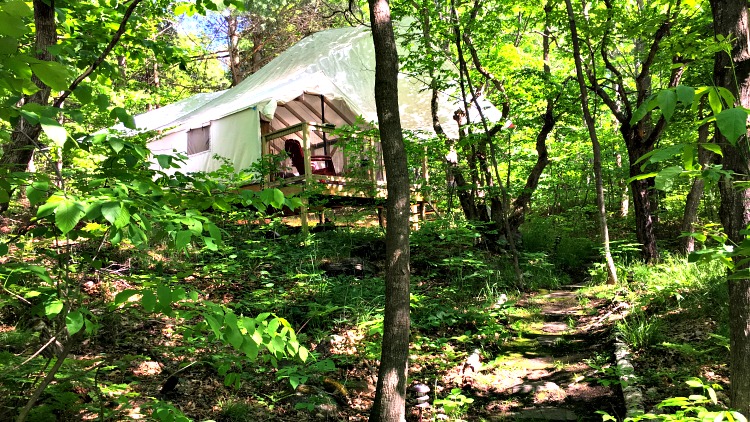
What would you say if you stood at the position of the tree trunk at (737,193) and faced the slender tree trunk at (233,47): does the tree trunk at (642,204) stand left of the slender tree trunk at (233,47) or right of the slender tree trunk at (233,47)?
right

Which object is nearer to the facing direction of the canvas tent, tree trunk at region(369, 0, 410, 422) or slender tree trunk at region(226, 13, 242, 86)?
the tree trunk

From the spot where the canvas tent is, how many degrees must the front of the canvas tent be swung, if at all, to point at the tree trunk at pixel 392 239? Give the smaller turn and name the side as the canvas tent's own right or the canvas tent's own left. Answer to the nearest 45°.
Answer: approximately 45° to the canvas tent's own right

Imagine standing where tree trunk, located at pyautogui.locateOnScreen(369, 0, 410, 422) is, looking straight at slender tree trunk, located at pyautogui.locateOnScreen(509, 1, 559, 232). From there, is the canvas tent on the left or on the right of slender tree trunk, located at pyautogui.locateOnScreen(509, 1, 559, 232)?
left

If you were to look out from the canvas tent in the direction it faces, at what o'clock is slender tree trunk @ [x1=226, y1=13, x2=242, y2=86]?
The slender tree trunk is roughly at 7 o'clock from the canvas tent.

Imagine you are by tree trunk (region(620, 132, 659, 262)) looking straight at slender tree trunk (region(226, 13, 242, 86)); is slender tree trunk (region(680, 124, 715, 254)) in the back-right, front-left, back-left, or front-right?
back-right

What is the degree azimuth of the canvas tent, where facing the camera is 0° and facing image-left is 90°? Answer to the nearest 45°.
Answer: approximately 315°
